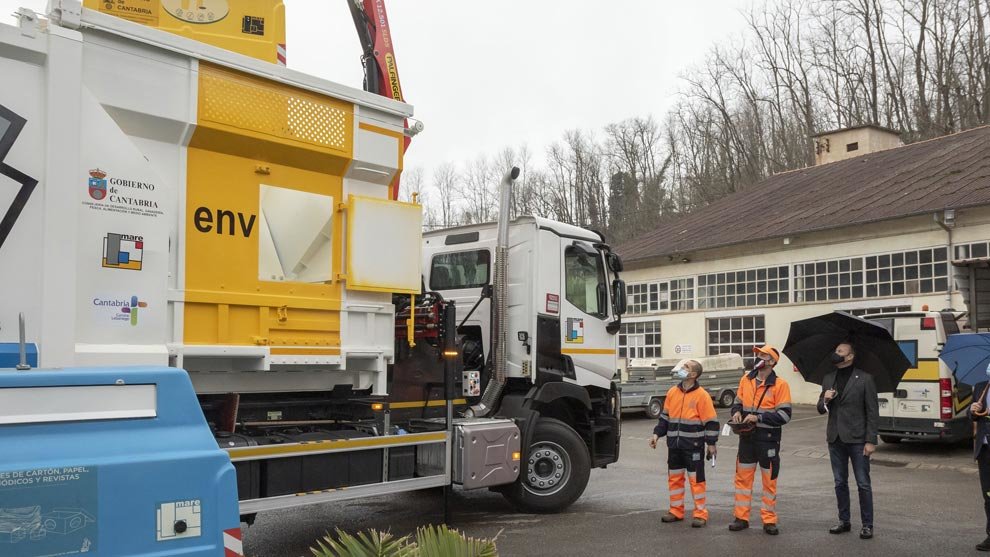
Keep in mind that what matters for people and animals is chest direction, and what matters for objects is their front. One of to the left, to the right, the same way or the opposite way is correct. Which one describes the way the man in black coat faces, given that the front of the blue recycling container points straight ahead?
to the right

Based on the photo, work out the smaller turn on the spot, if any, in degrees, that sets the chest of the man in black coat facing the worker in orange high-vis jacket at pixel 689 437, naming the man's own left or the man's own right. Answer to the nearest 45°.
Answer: approximately 45° to the man's own right

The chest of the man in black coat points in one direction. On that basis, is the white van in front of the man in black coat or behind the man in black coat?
behind

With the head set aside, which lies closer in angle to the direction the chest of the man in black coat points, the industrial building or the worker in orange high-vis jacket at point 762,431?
the worker in orange high-vis jacket

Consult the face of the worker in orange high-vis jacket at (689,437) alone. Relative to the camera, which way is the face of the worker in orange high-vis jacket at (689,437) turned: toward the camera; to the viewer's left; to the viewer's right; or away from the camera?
to the viewer's left

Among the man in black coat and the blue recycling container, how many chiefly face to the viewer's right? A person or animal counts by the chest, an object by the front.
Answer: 0

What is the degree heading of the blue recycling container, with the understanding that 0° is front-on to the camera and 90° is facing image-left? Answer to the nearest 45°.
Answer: approximately 0°

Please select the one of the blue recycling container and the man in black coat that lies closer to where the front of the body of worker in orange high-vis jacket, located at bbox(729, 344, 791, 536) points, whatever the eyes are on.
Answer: the blue recycling container

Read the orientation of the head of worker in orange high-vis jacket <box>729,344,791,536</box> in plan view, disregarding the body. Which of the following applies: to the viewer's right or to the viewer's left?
to the viewer's left

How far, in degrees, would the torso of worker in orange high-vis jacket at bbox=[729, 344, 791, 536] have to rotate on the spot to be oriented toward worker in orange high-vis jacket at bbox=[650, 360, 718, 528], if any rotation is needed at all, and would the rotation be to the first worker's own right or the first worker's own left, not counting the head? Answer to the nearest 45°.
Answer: approximately 45° to the first worker's own right

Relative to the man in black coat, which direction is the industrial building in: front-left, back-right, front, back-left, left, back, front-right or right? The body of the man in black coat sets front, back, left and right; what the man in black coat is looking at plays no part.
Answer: back-right

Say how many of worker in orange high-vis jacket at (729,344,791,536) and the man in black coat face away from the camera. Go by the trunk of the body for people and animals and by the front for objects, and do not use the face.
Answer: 0

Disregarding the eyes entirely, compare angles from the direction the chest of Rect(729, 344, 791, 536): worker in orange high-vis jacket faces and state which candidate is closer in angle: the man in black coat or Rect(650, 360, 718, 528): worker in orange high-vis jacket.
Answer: the worker in orange high-vis jacket
